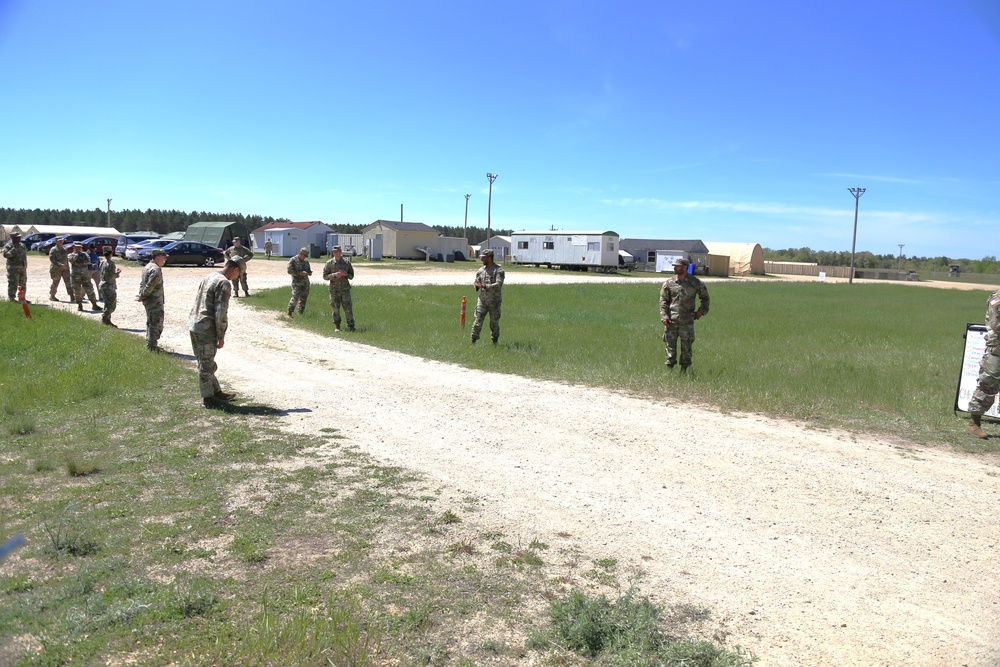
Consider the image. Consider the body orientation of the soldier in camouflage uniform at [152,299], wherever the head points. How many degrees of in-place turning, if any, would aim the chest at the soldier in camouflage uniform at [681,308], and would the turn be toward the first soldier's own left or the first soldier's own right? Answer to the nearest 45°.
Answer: approximately 45° to the first soldier's own right

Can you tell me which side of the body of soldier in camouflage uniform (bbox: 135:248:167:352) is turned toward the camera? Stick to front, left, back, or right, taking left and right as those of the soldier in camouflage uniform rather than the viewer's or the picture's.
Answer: right

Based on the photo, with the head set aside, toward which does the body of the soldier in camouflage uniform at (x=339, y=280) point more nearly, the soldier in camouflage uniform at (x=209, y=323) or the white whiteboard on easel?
the soldier in camouflage uniform

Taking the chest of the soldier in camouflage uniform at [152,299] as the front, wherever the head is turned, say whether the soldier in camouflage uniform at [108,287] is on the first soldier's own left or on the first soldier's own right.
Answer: on the first soldier's own left

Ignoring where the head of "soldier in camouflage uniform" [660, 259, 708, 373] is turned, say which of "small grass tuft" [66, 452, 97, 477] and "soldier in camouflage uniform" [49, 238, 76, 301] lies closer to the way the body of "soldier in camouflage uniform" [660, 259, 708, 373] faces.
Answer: the small grass tuft

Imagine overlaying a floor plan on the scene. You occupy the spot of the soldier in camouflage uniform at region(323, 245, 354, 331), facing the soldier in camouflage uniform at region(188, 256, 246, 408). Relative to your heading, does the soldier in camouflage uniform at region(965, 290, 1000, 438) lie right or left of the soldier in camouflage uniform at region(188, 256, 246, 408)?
left

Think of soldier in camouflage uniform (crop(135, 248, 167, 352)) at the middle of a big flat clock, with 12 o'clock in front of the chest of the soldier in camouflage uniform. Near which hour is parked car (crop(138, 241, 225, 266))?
The parked car is roughly at 9 o'clock from the soldier in camouflage uniform.

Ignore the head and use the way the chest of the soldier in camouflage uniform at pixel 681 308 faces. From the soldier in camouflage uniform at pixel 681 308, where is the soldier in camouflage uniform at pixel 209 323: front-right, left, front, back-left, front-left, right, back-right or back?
front-right

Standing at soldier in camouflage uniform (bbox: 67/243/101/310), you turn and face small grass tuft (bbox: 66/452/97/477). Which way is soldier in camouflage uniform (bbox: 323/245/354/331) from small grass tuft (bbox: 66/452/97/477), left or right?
left

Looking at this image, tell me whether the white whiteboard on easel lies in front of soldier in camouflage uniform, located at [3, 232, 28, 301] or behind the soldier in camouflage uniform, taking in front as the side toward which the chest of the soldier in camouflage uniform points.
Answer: in front

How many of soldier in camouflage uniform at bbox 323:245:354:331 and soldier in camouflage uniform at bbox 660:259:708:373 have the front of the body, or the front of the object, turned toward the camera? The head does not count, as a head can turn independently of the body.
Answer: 2

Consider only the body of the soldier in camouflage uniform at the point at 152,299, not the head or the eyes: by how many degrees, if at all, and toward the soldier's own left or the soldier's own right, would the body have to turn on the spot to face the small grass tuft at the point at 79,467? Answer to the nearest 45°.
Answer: approximately 90° to the soldier's own right

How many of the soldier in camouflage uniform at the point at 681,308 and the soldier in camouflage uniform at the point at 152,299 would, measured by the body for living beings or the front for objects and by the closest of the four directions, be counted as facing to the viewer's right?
1

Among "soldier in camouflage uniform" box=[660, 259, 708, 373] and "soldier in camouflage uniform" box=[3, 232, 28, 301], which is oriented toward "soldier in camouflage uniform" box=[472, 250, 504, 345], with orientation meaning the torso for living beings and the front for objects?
"soldier in camouflage uniform" box=[3, 232, 28, 301]

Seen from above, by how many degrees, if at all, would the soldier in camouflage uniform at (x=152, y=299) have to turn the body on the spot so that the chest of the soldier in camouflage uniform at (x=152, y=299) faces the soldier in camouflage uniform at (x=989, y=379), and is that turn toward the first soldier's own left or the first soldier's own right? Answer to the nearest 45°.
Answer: approximately 45° to the first soldier's own right

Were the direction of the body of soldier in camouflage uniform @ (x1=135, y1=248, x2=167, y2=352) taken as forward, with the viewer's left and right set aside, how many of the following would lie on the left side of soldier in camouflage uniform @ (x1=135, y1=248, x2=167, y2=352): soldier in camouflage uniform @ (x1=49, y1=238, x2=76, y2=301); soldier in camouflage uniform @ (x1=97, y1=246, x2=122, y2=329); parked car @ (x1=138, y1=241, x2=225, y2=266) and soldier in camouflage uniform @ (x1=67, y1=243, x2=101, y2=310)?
4

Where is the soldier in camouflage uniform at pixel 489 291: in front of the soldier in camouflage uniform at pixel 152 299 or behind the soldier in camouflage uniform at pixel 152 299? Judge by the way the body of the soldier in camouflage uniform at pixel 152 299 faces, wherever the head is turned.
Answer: in front
